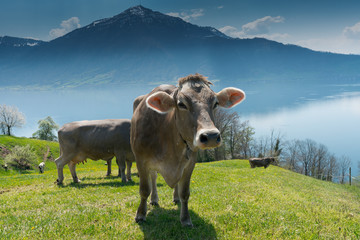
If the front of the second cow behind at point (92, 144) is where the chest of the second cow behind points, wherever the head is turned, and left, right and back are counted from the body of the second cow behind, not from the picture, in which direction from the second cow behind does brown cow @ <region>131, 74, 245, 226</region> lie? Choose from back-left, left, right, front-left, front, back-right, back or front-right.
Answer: right

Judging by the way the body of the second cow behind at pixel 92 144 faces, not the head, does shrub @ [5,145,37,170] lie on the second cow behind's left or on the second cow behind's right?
on the second cow behind's left

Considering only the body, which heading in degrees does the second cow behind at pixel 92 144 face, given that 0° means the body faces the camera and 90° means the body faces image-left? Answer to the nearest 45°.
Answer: approximately 270°
